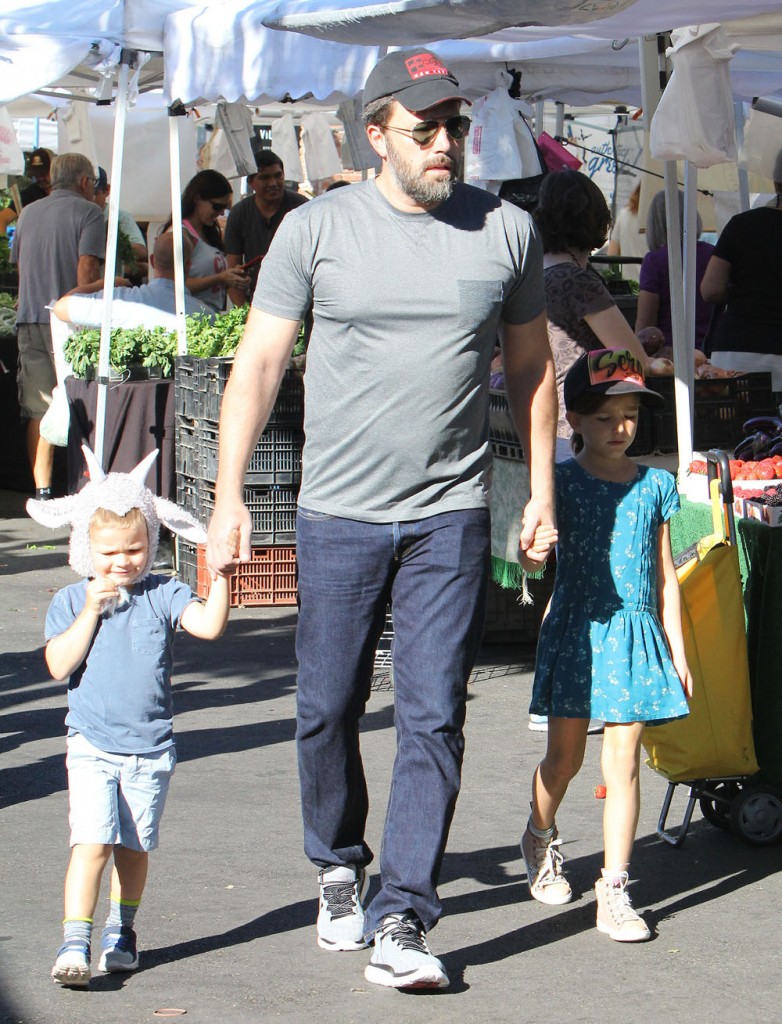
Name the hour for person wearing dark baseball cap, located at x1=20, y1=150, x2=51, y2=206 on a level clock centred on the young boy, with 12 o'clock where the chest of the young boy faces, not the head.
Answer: The person wearing dark baseball cap is roughly at 6 o'clock from the young boy.

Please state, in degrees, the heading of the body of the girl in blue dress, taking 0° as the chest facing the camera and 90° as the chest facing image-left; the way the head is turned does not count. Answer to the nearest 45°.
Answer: approximately 0°

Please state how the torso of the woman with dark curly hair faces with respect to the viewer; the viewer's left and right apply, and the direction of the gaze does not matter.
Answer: facing away from the viewer and to the right of the viewer
